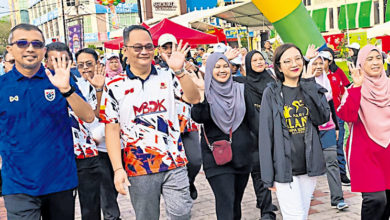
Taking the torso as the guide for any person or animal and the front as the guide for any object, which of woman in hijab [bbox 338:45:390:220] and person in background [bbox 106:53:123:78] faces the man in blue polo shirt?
the person in background

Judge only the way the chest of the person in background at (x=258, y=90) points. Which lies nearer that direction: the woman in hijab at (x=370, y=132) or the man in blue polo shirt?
the woman in hijab

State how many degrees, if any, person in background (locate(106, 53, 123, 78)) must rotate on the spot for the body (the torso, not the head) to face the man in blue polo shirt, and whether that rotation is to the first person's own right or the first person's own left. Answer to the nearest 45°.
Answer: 0° — they already face them

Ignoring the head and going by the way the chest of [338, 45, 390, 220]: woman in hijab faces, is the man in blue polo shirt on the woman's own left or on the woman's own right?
on the woman's own right

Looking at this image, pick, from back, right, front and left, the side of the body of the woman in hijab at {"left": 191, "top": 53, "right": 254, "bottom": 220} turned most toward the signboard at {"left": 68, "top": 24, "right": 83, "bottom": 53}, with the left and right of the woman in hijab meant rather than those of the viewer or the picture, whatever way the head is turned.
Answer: back

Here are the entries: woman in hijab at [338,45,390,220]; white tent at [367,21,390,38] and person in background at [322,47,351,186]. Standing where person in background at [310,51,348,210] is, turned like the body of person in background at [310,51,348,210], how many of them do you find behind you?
2
